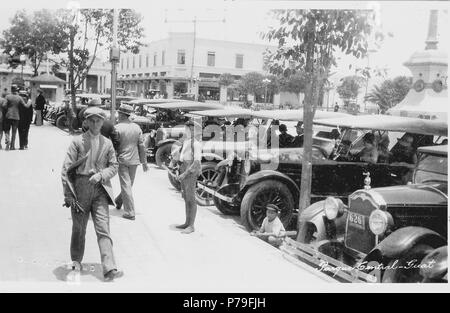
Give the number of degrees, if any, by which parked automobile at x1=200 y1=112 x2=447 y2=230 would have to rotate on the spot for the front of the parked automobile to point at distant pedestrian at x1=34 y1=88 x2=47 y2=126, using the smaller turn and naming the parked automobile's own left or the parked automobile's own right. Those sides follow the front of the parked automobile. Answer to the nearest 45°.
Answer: approximately 90° to the parked automobile's own right

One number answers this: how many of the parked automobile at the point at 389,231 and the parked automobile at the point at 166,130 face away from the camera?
0

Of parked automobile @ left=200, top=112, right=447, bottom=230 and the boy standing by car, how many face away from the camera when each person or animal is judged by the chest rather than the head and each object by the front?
0

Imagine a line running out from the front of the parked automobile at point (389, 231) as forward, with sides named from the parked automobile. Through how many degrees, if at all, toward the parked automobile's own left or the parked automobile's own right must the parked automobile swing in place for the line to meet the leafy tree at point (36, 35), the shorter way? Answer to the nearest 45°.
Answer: approximately 90° to the parked automobile's own right

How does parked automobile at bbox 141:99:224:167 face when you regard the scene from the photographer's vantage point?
facing the viewer and to the left of the viewer

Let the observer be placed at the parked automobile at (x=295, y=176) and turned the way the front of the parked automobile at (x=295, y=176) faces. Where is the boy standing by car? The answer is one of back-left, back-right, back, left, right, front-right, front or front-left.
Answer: front

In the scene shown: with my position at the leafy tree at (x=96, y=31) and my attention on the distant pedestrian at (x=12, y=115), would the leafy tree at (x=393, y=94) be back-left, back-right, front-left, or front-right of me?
back-left

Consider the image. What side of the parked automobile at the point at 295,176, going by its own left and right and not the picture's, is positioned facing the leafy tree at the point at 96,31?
right
